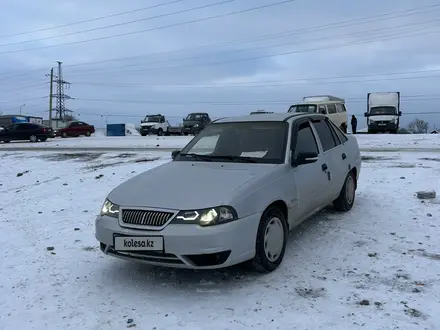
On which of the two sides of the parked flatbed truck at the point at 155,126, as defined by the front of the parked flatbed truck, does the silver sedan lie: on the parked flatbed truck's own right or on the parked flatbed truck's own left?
on the parked flatbed truck's own left

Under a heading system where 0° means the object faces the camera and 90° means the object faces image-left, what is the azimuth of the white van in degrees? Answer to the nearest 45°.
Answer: approximately 45°

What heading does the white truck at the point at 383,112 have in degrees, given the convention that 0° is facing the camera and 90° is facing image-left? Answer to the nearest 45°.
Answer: approximately 0°

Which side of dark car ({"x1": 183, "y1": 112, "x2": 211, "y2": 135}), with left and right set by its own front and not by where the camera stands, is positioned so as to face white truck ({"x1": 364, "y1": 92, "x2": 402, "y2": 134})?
left

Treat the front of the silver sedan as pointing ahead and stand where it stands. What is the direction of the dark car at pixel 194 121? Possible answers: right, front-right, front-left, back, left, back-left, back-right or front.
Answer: back-right

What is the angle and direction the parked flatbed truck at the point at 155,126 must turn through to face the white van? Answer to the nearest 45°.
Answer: approximately 90° to its left

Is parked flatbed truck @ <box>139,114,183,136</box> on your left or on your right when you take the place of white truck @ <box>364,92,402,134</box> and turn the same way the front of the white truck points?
on your right

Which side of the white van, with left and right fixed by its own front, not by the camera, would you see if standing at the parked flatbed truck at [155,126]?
right

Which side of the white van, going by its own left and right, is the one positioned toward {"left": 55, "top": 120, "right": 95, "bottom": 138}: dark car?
right

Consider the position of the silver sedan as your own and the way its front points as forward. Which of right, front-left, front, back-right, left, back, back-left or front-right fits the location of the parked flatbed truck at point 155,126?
back-right
